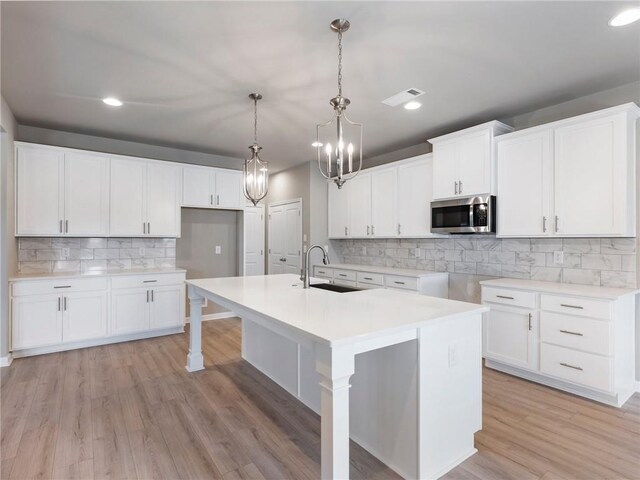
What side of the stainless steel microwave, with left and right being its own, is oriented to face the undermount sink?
front

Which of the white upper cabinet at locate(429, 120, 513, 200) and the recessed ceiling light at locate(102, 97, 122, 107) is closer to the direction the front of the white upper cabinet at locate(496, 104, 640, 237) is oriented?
the recessed ceiling light

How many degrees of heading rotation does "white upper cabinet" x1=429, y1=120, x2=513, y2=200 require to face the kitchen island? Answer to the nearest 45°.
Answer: approximately 45° to its left

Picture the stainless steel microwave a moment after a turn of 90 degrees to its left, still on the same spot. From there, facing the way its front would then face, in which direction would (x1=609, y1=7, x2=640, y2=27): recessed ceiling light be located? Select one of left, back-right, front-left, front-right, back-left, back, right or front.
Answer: front

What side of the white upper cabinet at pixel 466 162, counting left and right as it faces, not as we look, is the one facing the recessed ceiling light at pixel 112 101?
front

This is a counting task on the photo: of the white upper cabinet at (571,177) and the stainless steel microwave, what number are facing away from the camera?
0

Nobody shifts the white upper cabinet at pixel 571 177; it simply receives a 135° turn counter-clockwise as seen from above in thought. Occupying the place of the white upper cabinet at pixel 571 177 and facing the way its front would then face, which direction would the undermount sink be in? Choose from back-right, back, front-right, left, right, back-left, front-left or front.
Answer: back-right

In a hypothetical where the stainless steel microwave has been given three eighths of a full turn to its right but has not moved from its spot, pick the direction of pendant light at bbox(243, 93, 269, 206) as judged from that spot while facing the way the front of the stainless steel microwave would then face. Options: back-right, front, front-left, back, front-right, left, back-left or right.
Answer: back-left

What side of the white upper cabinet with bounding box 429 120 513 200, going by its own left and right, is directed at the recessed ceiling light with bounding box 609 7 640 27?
left

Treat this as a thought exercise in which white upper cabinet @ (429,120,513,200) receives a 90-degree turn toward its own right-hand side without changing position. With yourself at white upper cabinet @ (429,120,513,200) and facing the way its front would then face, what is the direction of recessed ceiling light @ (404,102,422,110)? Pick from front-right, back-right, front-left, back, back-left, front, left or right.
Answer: left

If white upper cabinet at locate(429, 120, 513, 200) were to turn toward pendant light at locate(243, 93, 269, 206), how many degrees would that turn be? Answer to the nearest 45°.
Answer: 0° — it already faces it

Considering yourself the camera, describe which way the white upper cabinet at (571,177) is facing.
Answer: facing the viewer and to the left of the viewer
